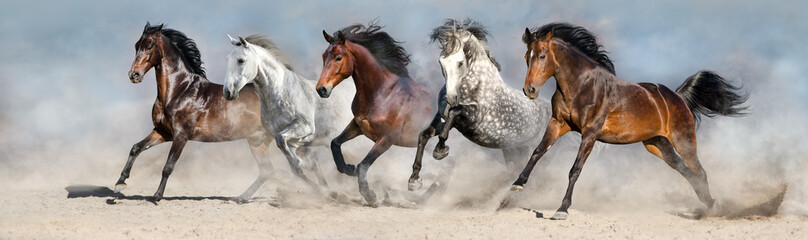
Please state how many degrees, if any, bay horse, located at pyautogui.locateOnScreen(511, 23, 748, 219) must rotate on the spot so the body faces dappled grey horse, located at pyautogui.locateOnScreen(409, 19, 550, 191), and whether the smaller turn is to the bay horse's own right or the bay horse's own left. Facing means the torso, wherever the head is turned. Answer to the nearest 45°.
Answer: approximately 45° to the bay horse's own right

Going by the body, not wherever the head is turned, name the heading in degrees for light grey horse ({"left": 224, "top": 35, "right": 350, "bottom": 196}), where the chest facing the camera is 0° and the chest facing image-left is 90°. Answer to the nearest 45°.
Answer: approximately 45°

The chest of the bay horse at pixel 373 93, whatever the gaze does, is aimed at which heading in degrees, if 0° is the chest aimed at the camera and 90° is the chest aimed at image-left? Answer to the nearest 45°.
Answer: approximately 45°
